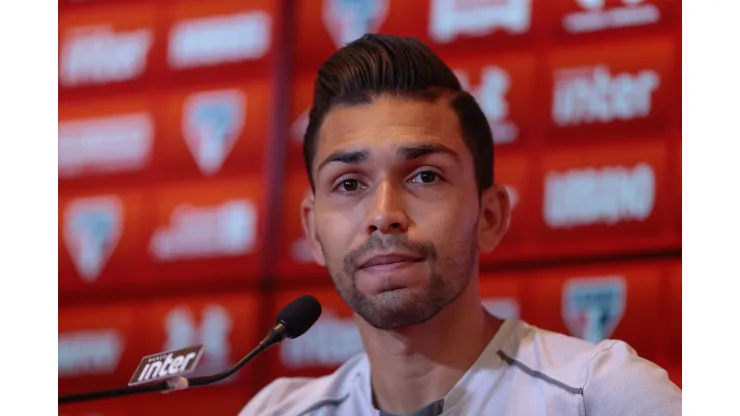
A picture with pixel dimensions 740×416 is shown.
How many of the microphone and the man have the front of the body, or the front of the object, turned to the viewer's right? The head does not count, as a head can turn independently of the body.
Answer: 1

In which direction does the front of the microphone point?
to the viewer's right

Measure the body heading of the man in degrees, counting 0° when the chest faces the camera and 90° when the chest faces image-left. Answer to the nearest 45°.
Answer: approximately 0°

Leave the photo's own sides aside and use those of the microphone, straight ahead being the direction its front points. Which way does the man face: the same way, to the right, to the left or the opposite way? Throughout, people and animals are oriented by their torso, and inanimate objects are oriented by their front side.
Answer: to the right
